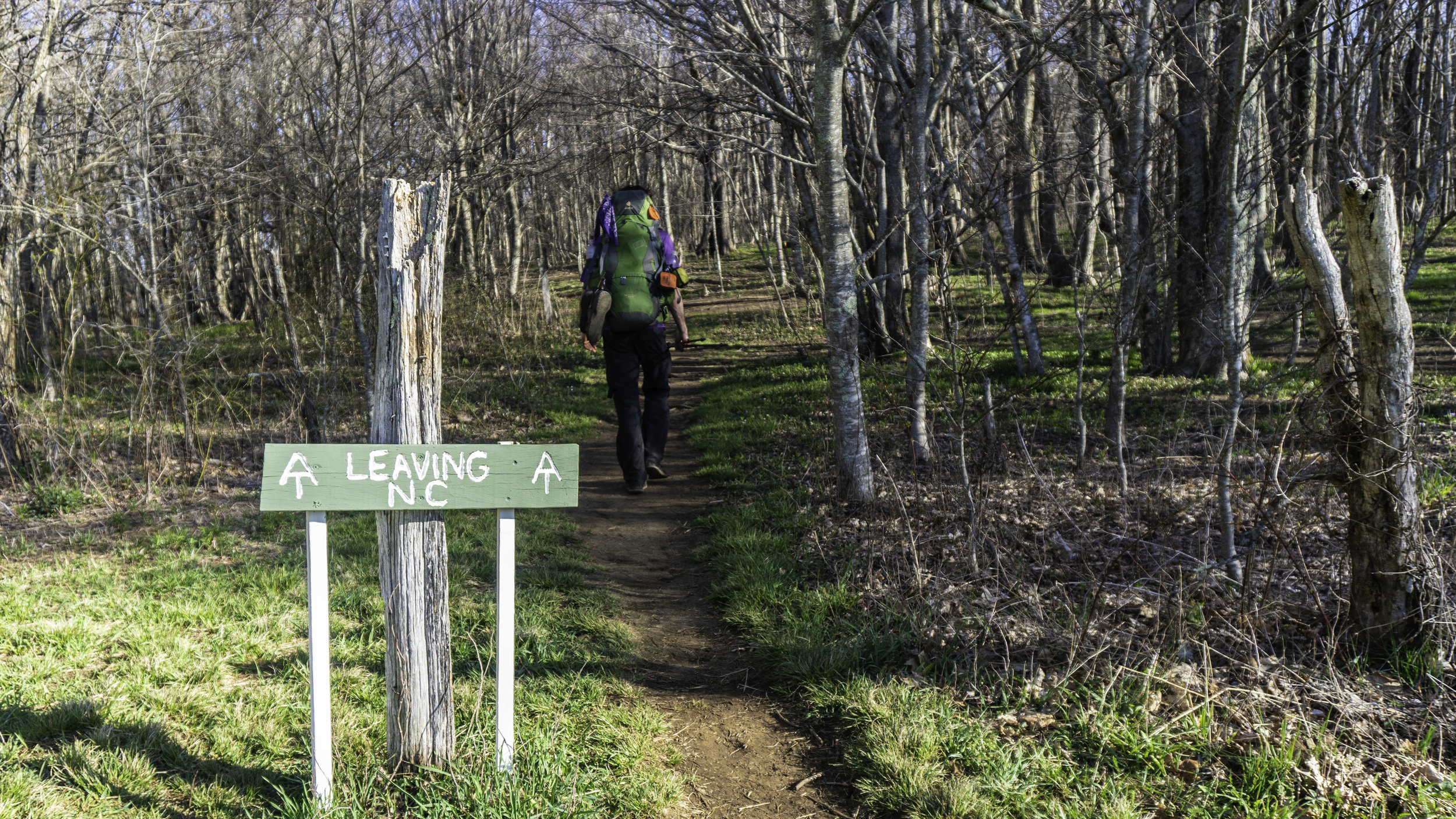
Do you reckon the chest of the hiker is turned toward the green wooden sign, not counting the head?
no

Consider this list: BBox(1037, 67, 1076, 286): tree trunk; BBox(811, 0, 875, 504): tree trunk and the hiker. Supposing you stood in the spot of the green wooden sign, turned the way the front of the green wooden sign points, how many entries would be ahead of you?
0

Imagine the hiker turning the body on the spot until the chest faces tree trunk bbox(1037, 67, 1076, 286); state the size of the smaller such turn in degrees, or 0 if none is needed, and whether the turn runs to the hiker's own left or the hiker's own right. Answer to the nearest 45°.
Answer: approximately 45° to the hiker's own right

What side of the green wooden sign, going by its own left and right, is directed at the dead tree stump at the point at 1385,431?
left

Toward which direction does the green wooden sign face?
toward the camera

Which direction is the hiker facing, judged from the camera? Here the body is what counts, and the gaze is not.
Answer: away from the camera

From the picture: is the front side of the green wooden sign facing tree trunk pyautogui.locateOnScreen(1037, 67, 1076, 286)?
no

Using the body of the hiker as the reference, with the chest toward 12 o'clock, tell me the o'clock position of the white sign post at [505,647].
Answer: The white sign post is roughly at 6 o'clock from the hiker.

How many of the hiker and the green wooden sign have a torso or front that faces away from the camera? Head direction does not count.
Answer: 1

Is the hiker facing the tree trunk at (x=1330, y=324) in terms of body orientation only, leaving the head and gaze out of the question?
no

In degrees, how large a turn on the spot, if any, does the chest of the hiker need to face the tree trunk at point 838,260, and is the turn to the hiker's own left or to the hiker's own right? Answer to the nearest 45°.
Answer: approximately 135° to the hiker's own right

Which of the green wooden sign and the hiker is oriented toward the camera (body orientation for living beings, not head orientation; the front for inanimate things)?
the green wooden sign

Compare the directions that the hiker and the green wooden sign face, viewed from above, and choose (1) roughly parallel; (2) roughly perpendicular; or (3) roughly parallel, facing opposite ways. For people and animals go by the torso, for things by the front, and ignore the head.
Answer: roughly parallel, facing opposite ways

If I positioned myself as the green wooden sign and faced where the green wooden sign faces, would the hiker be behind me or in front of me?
behind

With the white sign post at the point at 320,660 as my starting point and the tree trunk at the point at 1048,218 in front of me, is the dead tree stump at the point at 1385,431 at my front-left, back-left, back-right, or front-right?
front-right
